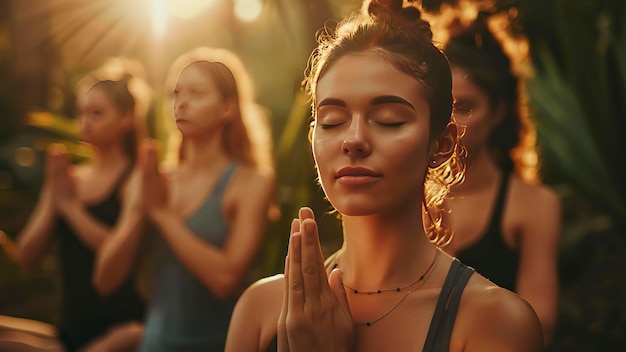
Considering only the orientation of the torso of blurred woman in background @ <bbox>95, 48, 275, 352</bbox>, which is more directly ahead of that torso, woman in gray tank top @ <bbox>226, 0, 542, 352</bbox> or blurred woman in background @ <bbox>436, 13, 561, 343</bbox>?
the woman in gray tank top

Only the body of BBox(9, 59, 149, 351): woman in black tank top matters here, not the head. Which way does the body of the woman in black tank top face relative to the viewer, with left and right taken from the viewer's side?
facing the viewer and to the left of the viewer

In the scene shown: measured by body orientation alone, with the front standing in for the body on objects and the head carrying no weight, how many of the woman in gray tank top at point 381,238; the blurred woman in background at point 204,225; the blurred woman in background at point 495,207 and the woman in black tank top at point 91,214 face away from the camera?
0

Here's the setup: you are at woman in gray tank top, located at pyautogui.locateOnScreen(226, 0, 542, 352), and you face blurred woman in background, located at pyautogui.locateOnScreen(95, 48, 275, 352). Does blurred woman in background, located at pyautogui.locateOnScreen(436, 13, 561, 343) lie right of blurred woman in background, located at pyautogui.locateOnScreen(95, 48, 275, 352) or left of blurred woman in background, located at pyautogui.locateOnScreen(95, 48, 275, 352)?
right

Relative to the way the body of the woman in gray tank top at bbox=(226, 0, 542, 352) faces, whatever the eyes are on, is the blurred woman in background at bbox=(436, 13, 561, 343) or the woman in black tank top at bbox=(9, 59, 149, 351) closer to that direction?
the woman in black tank top

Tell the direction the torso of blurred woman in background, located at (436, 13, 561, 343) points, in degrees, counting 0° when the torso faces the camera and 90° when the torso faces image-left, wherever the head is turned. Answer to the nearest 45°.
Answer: approximately 45°

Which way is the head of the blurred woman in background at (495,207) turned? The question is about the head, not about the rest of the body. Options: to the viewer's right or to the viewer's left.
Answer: to the viewer's left

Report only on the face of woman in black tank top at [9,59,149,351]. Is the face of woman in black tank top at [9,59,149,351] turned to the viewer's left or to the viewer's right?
to the viewer's left

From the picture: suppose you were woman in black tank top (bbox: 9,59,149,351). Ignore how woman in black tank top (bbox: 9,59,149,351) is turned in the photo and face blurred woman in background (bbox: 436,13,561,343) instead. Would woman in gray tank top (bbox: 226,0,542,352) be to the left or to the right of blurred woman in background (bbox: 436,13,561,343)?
right

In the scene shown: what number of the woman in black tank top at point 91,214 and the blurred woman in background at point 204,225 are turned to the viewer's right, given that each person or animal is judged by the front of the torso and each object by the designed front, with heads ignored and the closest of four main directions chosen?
0

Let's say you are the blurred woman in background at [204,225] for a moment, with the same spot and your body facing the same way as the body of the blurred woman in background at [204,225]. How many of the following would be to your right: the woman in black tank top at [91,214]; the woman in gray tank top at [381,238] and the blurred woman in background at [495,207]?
1

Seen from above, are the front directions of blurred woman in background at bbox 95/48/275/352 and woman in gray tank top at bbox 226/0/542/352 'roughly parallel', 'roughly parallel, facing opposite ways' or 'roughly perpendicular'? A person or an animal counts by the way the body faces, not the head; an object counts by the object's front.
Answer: roughly parallel
